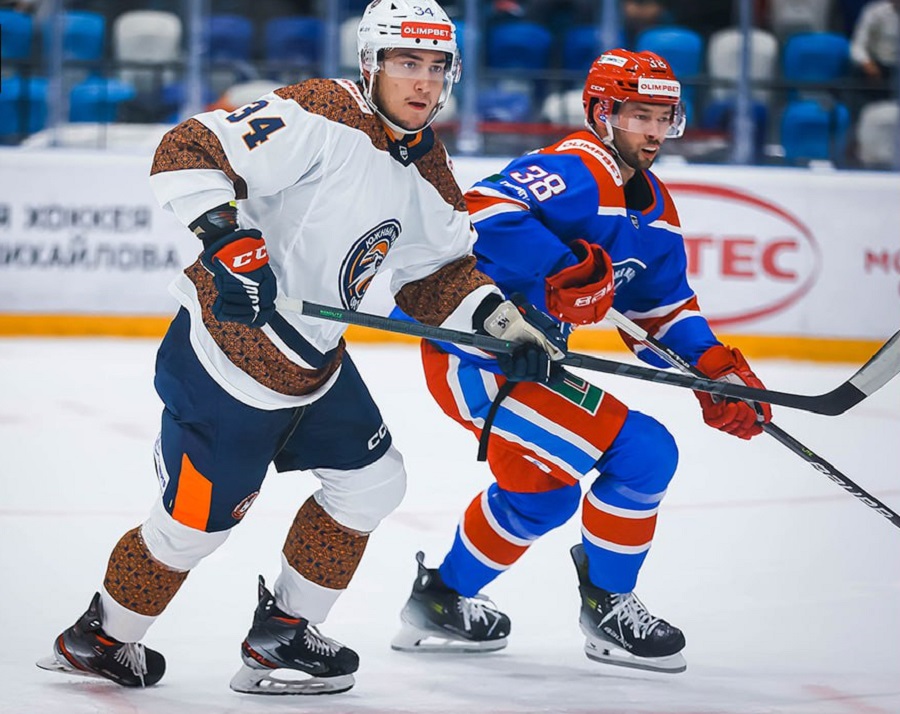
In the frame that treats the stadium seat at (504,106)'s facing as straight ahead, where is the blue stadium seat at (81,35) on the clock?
The blue stadium seat is roughly at 3 o'clock from the stadium seat.

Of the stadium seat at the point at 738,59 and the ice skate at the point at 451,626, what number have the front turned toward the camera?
1

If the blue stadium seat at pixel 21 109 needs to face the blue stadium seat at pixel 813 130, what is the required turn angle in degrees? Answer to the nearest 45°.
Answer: approximately 90° to its left

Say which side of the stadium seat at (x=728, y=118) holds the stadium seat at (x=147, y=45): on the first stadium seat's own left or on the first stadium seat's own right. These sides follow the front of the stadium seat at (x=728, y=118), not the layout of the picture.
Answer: on the first stadium seat's own right
